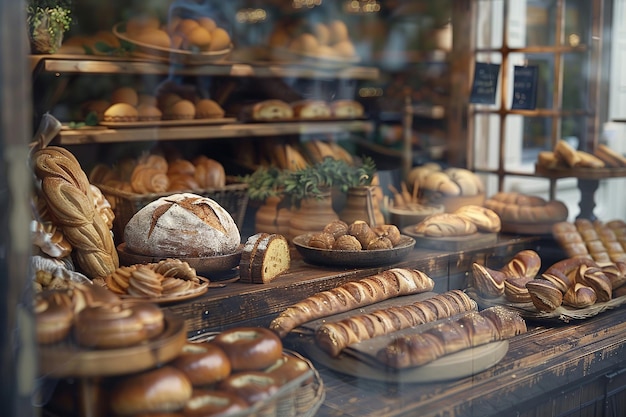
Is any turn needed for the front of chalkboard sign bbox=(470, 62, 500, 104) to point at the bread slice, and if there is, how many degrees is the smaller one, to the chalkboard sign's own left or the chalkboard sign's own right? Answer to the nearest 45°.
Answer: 0° — it already faces it

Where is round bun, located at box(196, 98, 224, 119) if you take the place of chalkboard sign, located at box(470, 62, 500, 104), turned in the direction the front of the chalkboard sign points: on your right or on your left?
on your right

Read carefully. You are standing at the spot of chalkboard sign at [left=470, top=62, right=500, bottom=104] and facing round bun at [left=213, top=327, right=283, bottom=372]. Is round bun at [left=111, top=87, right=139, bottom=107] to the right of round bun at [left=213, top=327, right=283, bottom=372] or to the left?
right

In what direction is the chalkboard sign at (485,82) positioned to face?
toward the camera

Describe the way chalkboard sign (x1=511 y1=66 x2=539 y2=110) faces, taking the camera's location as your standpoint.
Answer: facing the viewer

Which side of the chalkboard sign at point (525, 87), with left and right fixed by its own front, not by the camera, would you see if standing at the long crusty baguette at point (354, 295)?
front

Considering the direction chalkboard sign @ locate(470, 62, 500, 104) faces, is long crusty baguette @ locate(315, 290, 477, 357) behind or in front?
in front

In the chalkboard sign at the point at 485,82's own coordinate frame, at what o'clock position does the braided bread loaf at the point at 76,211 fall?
The braided bread loaf is roughly at 1 o'clock from the chalkboard sign.

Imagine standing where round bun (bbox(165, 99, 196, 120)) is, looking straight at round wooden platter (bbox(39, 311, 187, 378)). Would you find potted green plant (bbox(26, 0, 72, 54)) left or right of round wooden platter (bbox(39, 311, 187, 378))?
right

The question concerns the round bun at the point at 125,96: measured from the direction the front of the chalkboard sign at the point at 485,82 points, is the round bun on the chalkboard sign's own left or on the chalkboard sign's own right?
on the chalkboard sign's own right

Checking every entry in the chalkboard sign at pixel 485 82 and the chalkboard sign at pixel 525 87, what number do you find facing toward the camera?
2

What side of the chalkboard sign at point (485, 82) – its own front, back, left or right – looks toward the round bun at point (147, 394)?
front

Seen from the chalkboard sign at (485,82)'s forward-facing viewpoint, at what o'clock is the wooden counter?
The wooden counter is roughly at 12 o'clock from the chalkboard sign.

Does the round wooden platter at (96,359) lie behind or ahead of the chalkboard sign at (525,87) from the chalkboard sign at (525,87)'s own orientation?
ahead

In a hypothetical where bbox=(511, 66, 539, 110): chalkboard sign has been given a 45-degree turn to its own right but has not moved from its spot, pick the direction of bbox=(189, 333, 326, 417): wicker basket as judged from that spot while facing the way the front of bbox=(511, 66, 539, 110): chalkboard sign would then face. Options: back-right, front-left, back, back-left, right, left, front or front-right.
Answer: front-left
